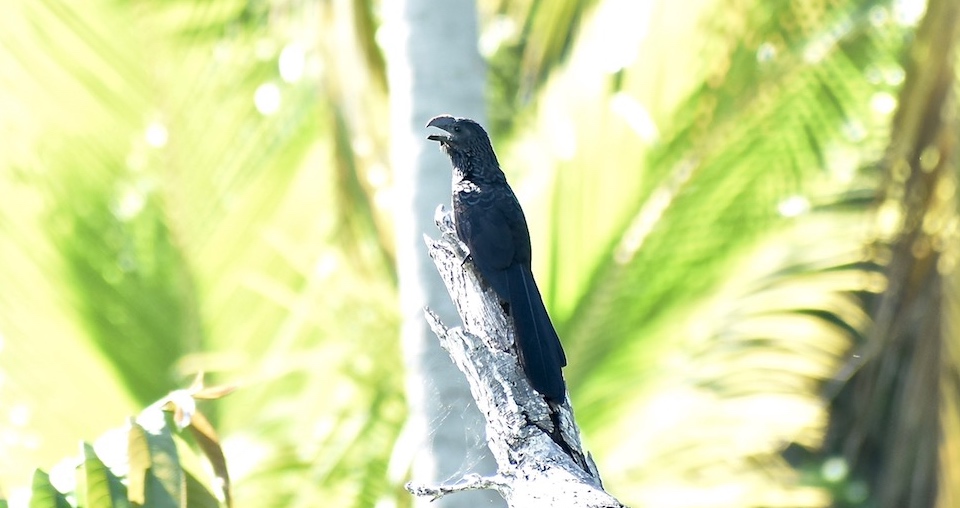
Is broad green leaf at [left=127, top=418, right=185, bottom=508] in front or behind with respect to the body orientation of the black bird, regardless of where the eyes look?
in front

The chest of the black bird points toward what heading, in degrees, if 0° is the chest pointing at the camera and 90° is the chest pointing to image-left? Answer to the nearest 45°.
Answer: approximately 90°

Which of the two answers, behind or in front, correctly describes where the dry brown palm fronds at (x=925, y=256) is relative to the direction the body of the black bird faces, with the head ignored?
behind

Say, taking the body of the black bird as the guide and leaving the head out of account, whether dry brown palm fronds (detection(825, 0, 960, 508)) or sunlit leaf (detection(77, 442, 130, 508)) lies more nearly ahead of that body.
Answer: the sunlit leaf

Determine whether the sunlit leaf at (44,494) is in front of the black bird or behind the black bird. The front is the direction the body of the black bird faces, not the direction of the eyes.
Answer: in front

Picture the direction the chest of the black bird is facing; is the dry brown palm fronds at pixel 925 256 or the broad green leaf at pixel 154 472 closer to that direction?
the broad green leaf

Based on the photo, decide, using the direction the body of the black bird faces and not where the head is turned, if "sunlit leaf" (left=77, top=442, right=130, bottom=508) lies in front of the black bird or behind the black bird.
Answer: in front

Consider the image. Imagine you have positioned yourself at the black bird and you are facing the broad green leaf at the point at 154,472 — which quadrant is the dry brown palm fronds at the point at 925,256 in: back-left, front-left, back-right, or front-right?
back-right
